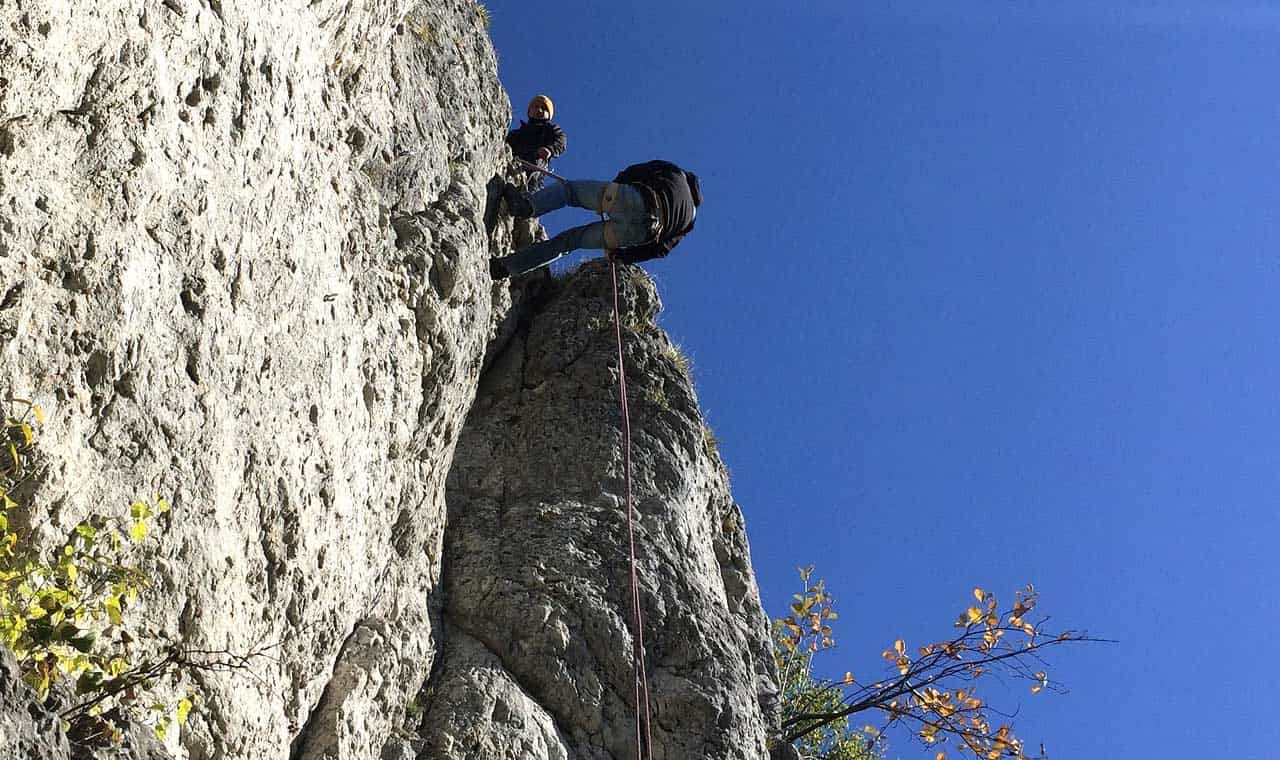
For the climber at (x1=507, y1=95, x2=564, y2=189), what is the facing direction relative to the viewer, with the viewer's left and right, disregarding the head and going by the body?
facing the viewer
